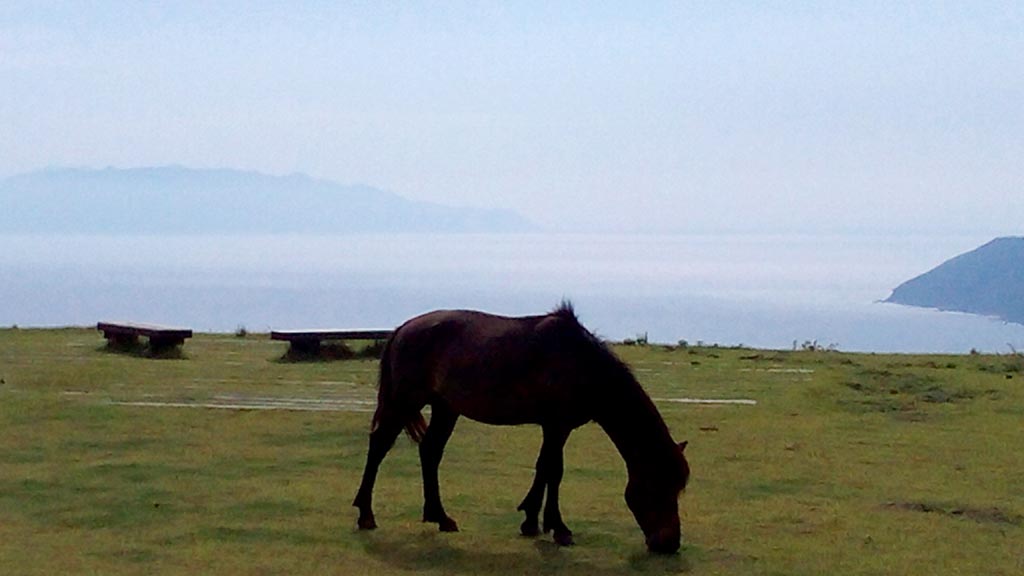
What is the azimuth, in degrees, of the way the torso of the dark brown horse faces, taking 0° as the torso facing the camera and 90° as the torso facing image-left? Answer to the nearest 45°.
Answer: approximately 270°

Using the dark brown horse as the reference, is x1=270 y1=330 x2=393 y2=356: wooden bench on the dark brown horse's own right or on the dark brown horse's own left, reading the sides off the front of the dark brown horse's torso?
on the dark brown horse's own left
